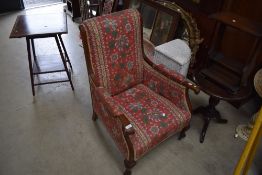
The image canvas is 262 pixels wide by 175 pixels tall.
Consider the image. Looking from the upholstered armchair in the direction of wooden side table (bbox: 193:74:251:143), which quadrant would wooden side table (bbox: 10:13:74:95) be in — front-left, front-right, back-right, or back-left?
back-left

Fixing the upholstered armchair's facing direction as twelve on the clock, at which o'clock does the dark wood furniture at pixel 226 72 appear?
The dark wood furniture is roughly at 10 o'clock from the upholstered armchair.

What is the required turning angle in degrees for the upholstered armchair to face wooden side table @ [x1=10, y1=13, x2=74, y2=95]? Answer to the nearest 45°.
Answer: approximately 180°

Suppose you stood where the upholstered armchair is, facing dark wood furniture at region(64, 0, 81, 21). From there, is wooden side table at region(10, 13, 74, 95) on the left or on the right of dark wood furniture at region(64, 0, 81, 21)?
left

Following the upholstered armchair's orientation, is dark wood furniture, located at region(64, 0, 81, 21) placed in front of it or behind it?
behind

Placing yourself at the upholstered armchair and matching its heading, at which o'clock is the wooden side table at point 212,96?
The wooden side table is roughly at 10 o'clock from the upholstered armchair.

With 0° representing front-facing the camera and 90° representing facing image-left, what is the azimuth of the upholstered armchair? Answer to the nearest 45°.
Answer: approximately 315°
